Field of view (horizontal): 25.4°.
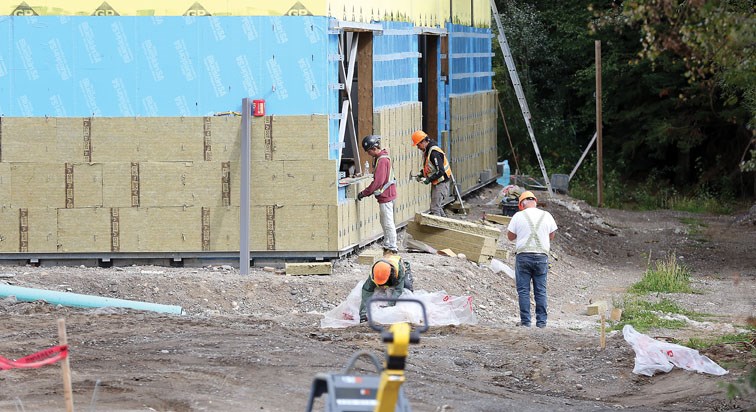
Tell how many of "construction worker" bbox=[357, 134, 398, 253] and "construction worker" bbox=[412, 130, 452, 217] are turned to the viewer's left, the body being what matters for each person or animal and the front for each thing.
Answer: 2

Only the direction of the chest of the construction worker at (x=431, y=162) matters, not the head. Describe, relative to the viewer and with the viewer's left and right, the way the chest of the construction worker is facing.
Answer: facing to the left of the viewer

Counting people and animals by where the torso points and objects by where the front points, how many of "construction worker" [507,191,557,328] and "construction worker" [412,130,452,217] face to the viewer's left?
1

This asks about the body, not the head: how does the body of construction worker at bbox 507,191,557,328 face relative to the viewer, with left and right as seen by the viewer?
facing away from the viewer

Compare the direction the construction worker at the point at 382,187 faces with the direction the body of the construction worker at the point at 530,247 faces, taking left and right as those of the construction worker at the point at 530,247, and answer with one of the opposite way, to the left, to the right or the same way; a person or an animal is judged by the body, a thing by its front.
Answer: to the left

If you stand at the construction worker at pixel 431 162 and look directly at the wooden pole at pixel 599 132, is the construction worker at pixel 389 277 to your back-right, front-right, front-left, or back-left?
back-right

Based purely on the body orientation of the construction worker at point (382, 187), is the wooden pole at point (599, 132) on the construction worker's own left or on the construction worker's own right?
on the construction worker's own right

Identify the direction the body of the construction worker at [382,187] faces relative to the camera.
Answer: to the viewer's left
